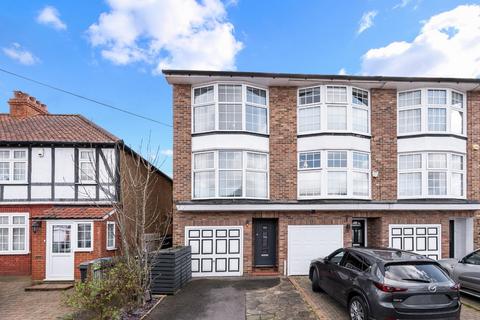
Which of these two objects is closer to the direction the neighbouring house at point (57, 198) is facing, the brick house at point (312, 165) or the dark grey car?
the dark grey car

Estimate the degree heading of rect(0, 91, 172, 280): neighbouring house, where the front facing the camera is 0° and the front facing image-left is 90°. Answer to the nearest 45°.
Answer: approximately 0°

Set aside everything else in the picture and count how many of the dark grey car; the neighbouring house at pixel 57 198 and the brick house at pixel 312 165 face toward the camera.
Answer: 2

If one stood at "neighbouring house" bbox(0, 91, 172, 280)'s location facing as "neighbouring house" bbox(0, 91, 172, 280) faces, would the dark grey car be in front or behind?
in front

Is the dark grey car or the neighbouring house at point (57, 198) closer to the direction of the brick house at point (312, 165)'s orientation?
the dark grey car

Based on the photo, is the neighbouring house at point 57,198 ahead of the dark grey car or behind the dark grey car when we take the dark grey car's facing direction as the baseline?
ahead

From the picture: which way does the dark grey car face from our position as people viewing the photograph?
facing away from the viewer and to the left of the viewer

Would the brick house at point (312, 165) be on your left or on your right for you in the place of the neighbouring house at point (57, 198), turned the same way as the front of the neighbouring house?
on your left
